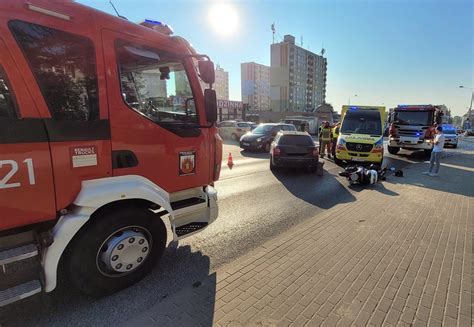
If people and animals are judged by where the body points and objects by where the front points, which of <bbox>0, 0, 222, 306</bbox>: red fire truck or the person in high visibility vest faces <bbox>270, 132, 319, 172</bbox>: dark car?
the red fire truck

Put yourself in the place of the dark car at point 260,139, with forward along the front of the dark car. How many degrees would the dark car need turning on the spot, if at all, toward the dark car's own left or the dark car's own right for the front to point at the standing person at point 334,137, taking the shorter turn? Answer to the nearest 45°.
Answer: approximately 90° to the dark car's own left

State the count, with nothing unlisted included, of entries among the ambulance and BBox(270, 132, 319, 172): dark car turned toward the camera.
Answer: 1

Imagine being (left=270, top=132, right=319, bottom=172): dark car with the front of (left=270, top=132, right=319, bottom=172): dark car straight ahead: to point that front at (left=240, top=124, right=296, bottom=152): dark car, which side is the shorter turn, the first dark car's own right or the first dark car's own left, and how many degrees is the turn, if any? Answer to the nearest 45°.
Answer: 0° — it already faces it

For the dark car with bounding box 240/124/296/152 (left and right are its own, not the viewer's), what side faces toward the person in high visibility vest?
left

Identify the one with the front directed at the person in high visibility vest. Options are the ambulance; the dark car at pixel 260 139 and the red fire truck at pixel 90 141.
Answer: the red fire truck

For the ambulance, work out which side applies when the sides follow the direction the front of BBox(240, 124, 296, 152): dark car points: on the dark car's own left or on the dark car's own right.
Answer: on the dark car's own left

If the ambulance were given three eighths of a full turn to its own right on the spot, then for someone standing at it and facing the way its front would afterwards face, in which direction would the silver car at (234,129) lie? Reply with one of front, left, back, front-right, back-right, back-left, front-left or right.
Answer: front

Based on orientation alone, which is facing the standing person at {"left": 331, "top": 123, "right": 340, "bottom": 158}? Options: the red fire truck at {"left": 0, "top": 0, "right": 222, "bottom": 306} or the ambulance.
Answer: the red fire truck

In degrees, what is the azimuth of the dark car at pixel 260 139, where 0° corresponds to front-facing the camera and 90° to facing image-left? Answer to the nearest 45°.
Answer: approximately 45°

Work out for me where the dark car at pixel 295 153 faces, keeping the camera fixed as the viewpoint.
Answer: facing away from the viewer

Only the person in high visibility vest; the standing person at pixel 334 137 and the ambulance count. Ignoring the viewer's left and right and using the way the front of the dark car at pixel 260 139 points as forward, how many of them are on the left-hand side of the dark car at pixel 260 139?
3

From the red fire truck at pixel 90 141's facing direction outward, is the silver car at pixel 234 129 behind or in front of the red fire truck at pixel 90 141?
in front

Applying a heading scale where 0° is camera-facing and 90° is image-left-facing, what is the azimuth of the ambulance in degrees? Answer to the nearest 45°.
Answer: approximately 0°
